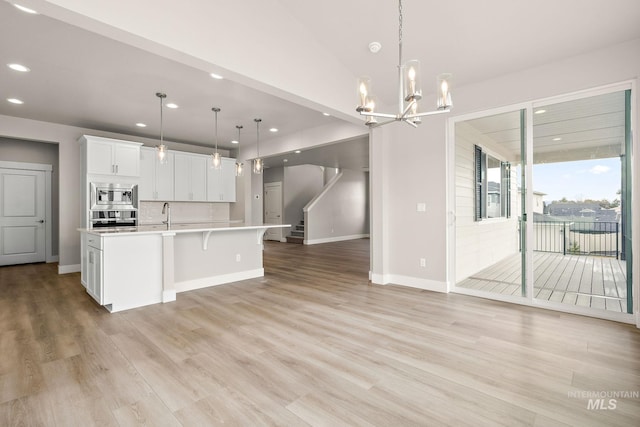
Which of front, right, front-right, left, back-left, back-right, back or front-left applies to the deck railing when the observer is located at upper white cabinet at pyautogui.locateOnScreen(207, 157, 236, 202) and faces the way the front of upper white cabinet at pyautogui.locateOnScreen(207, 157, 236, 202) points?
front-left

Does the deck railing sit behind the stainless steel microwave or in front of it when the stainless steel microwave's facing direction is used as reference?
in front

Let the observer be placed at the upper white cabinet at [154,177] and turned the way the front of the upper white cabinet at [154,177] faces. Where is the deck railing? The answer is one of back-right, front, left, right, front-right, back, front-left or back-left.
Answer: front-left

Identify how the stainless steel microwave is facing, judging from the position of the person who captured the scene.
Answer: facing the viewer

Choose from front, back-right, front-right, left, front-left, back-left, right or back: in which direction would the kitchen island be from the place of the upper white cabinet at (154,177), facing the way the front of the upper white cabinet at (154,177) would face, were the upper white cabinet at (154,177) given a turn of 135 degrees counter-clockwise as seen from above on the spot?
back-right

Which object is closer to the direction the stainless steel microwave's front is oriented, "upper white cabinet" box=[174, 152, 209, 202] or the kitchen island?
the kitchen island

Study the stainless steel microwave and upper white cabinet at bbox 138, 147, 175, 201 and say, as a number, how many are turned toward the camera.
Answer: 2

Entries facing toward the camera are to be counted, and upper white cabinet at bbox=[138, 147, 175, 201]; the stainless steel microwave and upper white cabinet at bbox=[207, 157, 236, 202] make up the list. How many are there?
3

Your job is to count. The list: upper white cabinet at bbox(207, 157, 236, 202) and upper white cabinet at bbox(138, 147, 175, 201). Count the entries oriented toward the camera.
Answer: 2

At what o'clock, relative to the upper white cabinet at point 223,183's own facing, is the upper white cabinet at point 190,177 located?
the upper white cabinet at point 190,177 is roughly at 2 o'clock from the upper white cabinet at point 223,183.

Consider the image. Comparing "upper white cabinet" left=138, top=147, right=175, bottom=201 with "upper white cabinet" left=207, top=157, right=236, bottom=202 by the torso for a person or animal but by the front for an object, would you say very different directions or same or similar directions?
same or similar directions

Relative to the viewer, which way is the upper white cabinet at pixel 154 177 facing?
toward the camera

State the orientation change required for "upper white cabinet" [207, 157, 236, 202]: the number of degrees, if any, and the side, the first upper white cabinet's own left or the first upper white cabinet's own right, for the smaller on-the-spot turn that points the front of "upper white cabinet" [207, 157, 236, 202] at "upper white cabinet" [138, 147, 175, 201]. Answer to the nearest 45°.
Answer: approximately 45° to the first upper white cabinet's own right
